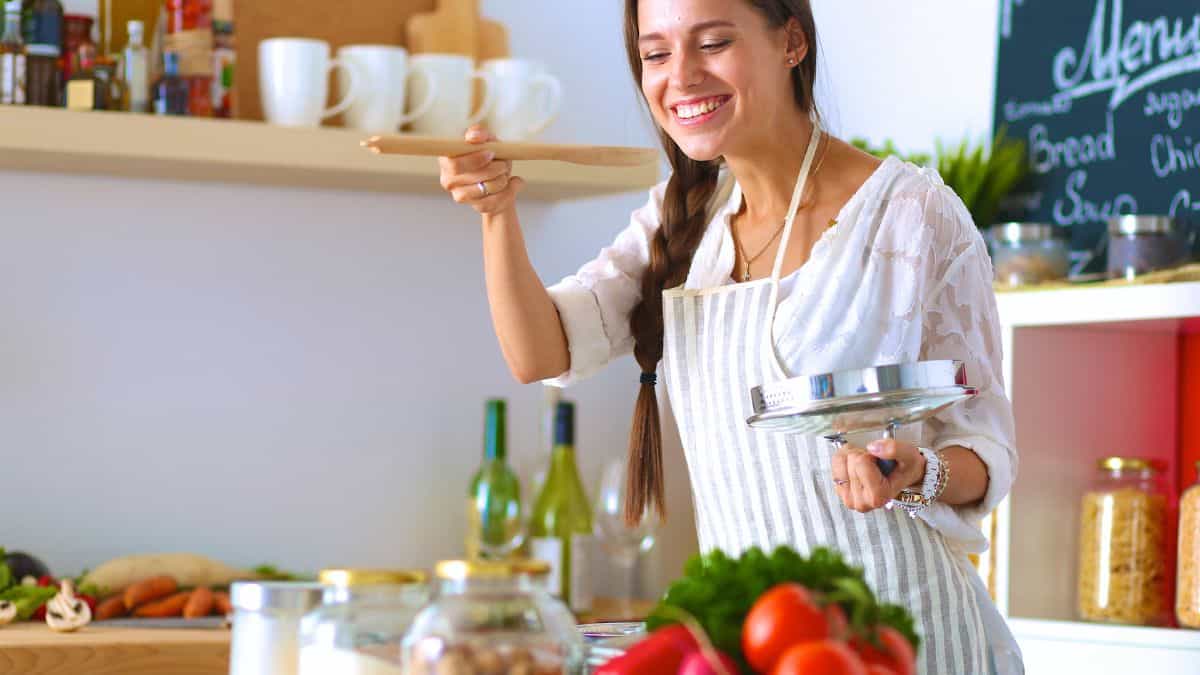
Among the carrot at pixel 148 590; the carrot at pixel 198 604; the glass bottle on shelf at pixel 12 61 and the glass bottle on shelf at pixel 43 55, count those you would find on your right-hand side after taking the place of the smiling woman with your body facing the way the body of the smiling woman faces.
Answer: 4

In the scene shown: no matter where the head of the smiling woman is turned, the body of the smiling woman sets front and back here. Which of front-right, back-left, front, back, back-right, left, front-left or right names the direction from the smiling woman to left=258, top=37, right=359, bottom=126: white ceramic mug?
right

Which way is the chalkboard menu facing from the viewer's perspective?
toward the camera

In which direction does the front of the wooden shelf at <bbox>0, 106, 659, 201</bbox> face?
toward the camera

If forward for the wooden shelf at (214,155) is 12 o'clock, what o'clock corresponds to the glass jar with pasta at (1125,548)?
The glass jar with pasta is roughly at 10 o'clock from the wooden shelf.

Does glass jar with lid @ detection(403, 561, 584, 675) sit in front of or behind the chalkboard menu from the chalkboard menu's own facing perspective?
in front

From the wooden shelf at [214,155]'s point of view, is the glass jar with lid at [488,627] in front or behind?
in front

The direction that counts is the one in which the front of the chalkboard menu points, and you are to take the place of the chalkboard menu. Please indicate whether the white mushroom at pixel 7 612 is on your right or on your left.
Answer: on your right

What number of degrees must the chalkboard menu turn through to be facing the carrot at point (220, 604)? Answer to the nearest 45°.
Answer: approximately 90° to its right

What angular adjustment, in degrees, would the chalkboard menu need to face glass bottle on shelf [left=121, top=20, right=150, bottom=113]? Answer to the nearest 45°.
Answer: approximately 90° to its right

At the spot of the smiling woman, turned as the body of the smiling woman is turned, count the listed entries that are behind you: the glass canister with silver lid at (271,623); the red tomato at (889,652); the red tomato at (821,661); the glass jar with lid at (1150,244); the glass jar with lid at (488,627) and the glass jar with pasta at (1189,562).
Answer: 2

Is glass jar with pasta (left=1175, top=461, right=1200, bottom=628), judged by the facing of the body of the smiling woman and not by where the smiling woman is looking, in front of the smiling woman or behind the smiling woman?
behind

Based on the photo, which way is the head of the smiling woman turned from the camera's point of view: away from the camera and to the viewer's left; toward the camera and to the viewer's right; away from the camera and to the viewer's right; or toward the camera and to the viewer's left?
toward the camera and to the viewer's left

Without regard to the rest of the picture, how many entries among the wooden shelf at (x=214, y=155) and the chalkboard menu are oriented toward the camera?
2

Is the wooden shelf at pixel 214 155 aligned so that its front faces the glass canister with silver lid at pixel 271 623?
yes
